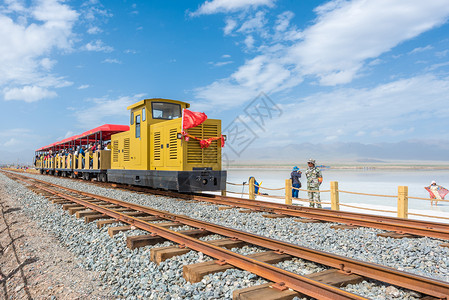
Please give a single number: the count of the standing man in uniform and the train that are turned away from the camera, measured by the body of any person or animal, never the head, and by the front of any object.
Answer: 0

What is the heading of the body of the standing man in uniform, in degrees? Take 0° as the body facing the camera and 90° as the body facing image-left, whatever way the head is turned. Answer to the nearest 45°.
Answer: approximately 45°

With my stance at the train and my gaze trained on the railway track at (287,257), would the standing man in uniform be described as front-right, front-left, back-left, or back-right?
front-left

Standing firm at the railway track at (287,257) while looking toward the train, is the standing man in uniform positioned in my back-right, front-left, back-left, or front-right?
front-right

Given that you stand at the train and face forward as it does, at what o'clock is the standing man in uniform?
The standing man in uniform is roughly at 11 o'clock from the train.

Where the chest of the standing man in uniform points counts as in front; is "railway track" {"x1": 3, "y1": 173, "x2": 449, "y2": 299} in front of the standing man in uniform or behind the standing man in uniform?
in front
